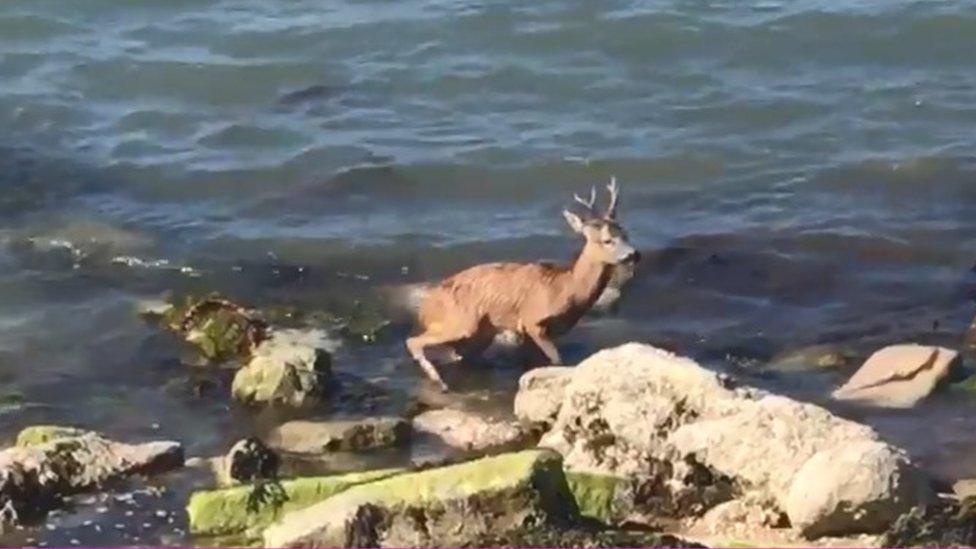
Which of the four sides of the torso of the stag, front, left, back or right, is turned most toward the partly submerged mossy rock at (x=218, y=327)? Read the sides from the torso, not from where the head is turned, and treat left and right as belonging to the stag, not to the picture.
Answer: back

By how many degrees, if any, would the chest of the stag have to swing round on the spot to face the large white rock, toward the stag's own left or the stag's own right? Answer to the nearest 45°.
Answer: approximately 90° to the stag's own right

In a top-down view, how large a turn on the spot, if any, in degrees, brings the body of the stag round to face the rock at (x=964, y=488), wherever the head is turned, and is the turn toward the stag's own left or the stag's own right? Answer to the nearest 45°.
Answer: approximately 45° to the stag's own right

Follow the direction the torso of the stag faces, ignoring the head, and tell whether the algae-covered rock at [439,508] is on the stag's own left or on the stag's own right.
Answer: on the stag's own right

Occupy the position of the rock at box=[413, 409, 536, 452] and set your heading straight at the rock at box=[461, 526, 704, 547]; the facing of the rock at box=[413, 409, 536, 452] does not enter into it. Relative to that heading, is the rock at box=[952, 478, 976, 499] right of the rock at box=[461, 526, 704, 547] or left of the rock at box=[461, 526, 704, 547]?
left

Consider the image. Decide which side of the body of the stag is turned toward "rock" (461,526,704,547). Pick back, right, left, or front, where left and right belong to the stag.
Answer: right

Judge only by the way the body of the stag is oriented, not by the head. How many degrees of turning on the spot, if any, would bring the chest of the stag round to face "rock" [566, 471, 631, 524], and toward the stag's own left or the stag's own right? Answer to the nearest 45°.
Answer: approximately 90° to the stag's own right

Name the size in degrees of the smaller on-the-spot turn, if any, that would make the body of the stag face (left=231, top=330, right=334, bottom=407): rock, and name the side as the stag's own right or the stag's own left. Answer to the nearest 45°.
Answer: approximately 135° to the stag's own right

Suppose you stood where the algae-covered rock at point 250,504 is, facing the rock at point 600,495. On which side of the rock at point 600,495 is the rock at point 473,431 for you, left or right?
left

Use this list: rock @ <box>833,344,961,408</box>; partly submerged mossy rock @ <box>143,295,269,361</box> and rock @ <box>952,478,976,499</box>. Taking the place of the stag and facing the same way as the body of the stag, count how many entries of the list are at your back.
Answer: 1

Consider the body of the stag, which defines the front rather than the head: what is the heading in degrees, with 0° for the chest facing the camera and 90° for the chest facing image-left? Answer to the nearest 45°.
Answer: approximately 270°

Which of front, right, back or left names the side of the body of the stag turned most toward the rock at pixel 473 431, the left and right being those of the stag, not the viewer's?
right
